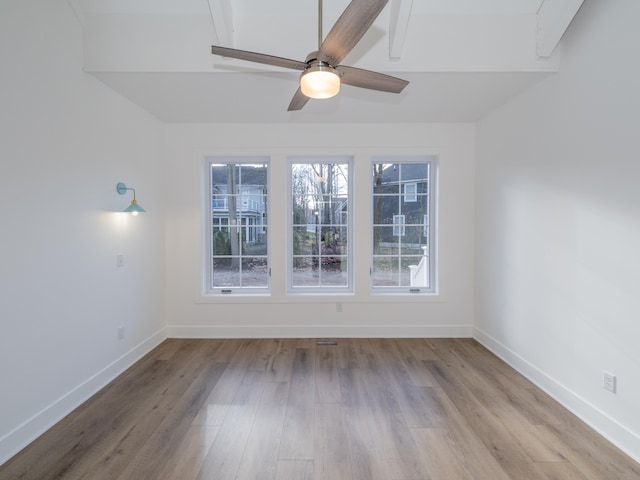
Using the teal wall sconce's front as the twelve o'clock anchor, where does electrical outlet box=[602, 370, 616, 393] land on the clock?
The electrical outlet is roughly at 12 o'clock from the teal wall sconce.

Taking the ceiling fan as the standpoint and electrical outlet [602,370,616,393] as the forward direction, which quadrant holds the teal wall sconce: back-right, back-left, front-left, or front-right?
back-left

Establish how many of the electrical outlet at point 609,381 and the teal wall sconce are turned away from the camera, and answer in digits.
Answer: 0

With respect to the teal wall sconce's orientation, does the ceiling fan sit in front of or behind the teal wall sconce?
in front

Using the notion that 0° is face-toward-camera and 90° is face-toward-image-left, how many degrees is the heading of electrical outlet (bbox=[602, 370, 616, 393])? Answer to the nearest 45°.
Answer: approximately 45°

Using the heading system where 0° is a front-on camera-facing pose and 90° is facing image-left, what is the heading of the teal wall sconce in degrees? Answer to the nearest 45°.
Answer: approximately 315°
